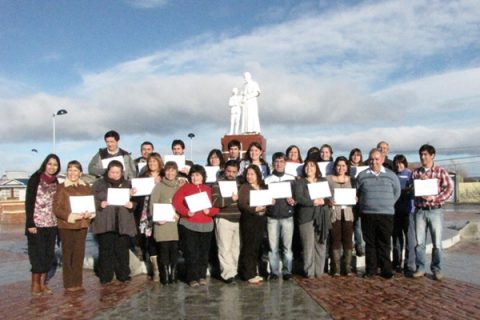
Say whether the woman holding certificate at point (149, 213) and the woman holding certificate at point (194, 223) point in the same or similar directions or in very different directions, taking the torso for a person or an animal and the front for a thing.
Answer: same or similar directions

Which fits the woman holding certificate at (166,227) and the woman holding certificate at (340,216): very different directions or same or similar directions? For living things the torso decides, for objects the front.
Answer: same or similar directions

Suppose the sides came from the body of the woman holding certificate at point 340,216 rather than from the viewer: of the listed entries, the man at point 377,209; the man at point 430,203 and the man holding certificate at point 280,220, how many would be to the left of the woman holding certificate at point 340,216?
2

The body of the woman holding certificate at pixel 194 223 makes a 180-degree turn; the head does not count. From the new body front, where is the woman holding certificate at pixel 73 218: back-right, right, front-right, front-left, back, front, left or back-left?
left

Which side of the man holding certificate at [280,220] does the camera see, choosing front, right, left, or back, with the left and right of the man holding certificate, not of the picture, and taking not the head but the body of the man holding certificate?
front

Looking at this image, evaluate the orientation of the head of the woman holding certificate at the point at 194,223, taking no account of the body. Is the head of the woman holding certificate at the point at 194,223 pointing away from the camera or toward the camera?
toward the camera

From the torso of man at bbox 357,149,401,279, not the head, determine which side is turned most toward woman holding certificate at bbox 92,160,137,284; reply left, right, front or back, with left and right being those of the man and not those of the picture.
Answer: right

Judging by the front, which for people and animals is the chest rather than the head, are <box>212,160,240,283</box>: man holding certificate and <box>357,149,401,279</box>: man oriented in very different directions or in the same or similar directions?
same or similar directions

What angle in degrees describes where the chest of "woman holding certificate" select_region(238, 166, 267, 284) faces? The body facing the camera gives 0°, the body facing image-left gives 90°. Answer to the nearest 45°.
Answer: approximately 315°

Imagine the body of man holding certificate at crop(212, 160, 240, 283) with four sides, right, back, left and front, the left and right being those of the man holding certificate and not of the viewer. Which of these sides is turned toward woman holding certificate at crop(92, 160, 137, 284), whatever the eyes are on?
right

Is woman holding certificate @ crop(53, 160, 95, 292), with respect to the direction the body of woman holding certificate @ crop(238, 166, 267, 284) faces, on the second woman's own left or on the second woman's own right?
on the second woman's own right

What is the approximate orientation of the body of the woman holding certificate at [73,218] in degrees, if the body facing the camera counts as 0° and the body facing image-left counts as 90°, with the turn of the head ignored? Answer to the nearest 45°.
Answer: approximately 0°

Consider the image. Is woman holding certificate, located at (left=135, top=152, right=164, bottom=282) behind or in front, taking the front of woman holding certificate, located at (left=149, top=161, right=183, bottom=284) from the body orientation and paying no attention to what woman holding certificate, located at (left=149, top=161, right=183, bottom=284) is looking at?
behind

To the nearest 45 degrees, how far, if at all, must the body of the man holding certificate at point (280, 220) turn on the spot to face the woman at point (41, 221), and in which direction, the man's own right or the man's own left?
approximately 90° to the man's own right

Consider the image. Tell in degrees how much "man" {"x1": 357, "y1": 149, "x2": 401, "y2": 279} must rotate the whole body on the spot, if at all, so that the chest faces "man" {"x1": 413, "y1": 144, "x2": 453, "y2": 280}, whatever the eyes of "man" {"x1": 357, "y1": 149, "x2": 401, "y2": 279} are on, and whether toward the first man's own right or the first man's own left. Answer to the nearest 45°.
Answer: approximately 90° to the first man's own left

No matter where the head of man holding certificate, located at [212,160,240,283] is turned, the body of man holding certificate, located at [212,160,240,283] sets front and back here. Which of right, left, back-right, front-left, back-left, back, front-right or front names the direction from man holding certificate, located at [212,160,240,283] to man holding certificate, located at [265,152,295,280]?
left

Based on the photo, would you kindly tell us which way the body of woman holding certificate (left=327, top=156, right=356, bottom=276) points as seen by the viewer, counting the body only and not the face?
toward the camera

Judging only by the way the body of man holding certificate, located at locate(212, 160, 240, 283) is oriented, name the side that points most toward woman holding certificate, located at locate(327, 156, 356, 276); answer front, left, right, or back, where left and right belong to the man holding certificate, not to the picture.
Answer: left
